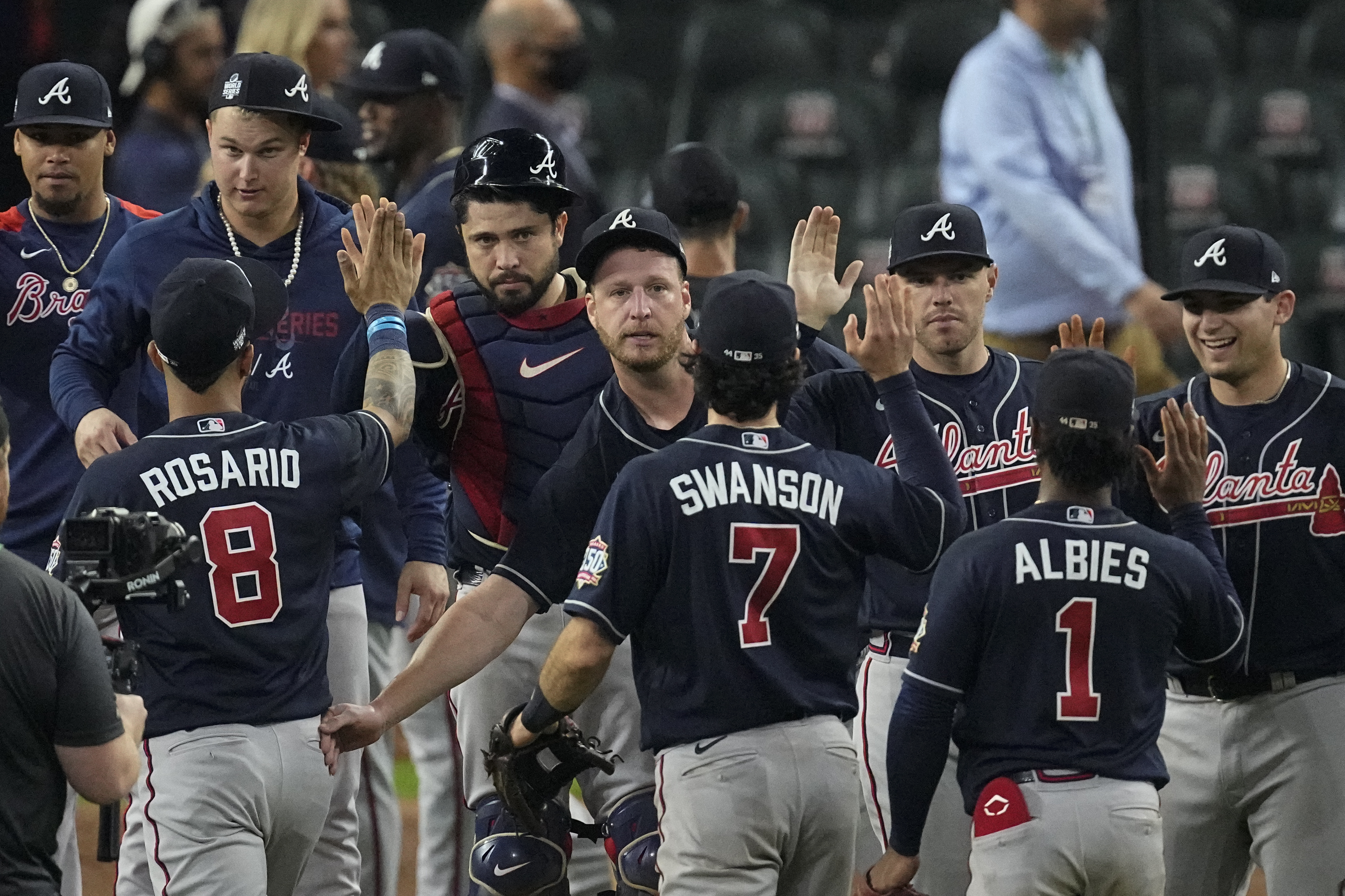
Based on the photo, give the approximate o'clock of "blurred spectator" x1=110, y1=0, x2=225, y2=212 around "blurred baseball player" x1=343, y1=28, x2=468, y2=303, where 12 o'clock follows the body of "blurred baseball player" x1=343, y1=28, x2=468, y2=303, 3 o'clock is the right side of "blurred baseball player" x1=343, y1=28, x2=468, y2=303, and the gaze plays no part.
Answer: "blurred spectator" x1=110, y1=0, x2=225, y2=212 is roughly at 2 o'clock from "blurred baseball player" x1=343, y1=28, x2=468, y2=303.

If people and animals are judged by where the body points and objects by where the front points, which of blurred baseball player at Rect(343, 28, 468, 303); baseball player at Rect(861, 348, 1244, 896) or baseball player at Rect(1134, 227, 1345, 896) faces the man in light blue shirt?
baseball player at Rect(861, 348, 1244, 896)

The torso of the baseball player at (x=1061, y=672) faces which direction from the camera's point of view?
away from the camera

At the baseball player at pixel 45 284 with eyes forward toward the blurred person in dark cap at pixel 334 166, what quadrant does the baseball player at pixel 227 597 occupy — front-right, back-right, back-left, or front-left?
back-right

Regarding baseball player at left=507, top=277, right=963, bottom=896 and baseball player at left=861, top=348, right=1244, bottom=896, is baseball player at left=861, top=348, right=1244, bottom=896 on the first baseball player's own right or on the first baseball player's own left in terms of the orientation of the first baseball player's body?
on the first baseball player's own right

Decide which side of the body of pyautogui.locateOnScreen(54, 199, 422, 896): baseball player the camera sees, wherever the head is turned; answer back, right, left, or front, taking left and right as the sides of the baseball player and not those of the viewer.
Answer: back

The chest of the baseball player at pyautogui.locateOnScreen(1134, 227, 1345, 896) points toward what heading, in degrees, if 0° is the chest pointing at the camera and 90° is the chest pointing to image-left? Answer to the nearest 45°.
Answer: approximately 45°

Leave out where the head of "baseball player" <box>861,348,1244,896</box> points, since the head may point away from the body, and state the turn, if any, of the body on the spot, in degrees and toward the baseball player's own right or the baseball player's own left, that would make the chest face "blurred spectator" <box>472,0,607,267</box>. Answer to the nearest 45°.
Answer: approximately 45° to the baseball player's own left

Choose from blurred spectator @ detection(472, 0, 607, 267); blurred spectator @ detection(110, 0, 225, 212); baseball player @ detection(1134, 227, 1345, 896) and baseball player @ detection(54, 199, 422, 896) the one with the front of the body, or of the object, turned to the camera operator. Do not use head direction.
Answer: baseball player @ detection(1134, 227, 1345, 896)

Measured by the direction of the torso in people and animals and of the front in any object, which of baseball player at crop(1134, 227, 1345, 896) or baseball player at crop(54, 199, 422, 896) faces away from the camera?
baseball player at crop(54, 199, 422, 896)
